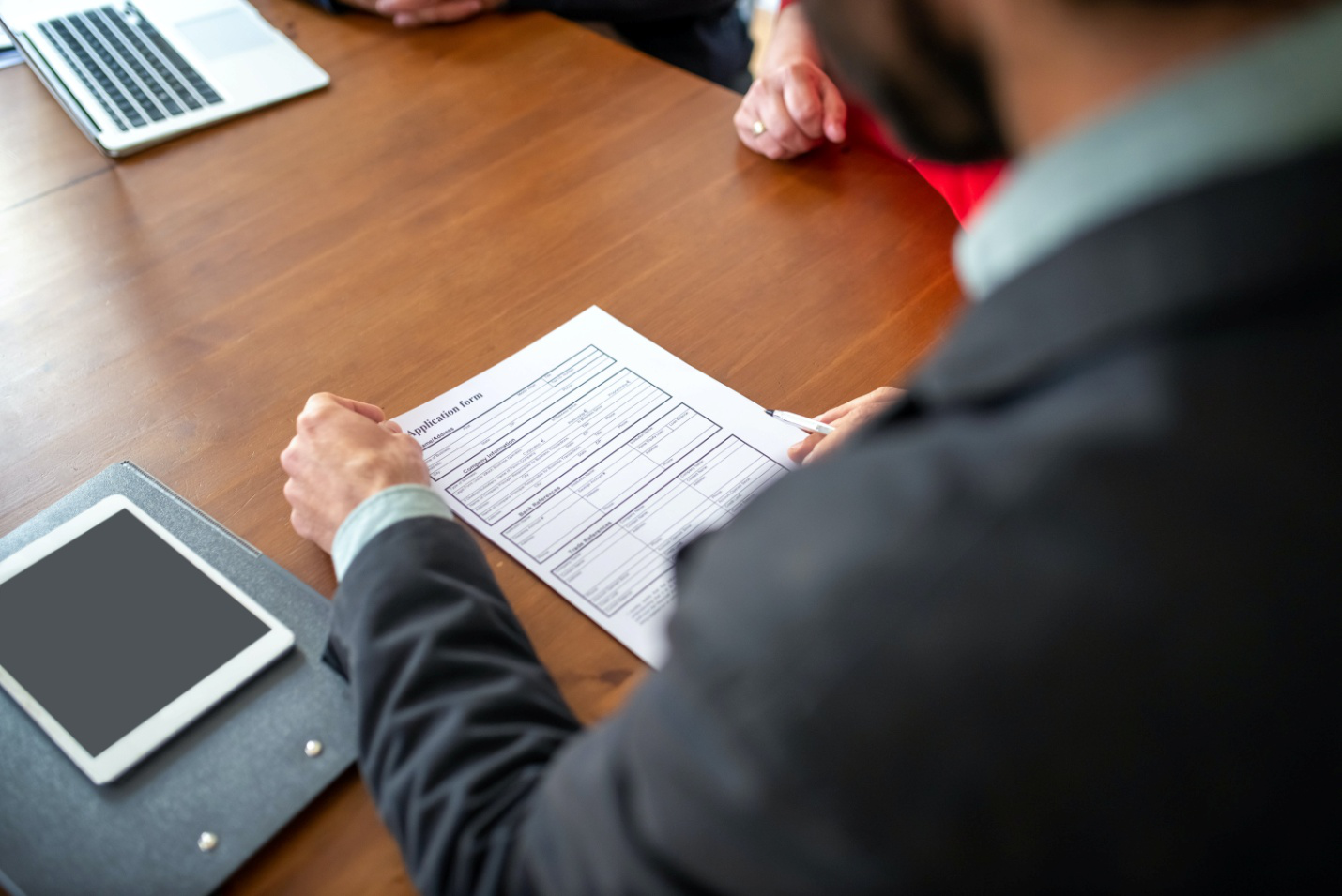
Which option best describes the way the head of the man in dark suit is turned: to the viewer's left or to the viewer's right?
to the viewer's left

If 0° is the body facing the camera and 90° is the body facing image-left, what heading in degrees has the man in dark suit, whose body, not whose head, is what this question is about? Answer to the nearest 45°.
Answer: approximately 135°

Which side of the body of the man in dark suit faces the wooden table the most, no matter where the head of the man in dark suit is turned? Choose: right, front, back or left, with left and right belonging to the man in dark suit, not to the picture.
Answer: front
